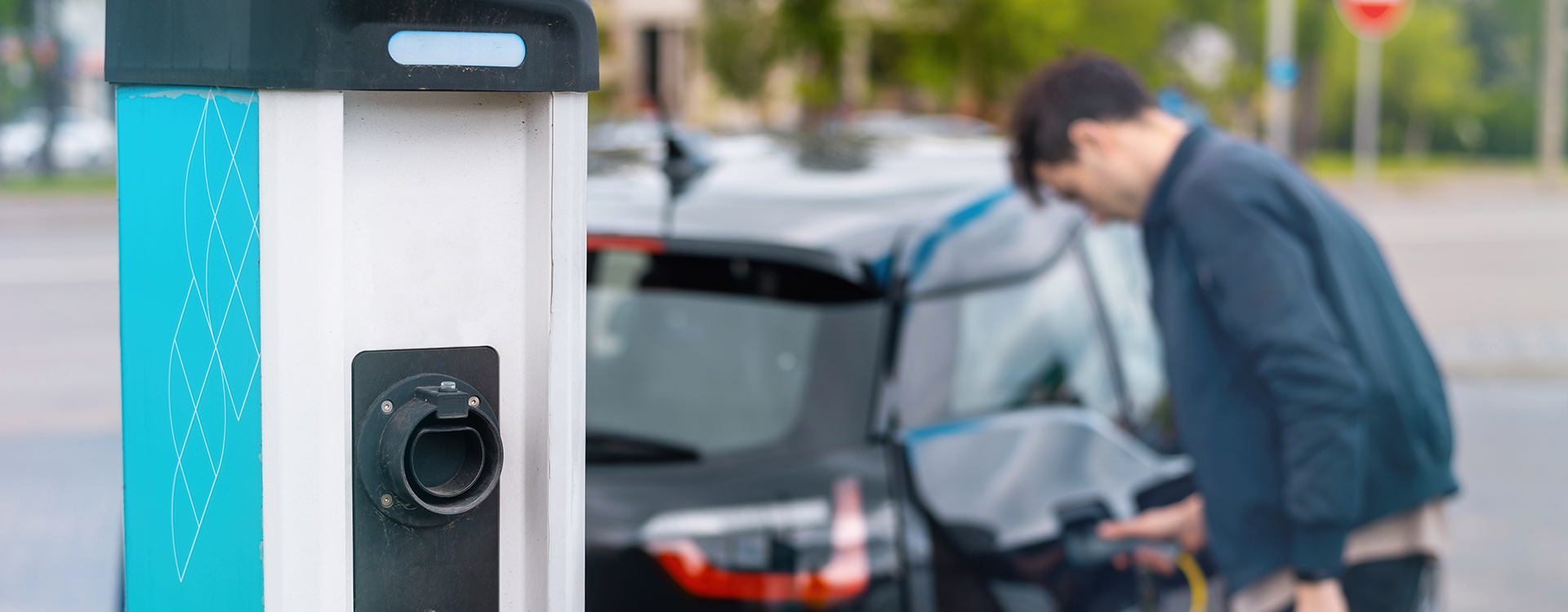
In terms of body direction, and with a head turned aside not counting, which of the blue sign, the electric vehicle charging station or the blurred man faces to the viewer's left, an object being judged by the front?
the blurred man

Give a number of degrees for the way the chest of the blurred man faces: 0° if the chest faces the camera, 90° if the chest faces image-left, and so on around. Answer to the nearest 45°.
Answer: approximately 90°

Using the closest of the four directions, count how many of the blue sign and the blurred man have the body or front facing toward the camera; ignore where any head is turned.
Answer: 1

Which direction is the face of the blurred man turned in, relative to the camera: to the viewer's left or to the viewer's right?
to the viewer's left

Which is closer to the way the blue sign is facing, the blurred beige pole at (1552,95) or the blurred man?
the blurred man

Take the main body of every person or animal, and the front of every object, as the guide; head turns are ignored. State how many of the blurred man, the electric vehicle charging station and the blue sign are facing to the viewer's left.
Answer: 1

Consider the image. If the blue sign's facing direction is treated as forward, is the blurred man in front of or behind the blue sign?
in front

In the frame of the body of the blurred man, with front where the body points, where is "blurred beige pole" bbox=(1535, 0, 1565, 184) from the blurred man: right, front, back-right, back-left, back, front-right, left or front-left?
right

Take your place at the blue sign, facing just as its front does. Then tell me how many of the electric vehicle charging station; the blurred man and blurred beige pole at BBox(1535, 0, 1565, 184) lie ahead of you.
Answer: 2

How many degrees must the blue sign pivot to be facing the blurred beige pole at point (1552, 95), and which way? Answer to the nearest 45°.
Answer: approximately 135° to its left

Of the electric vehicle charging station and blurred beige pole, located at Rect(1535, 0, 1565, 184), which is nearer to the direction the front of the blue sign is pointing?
the electric vehicle charging station
